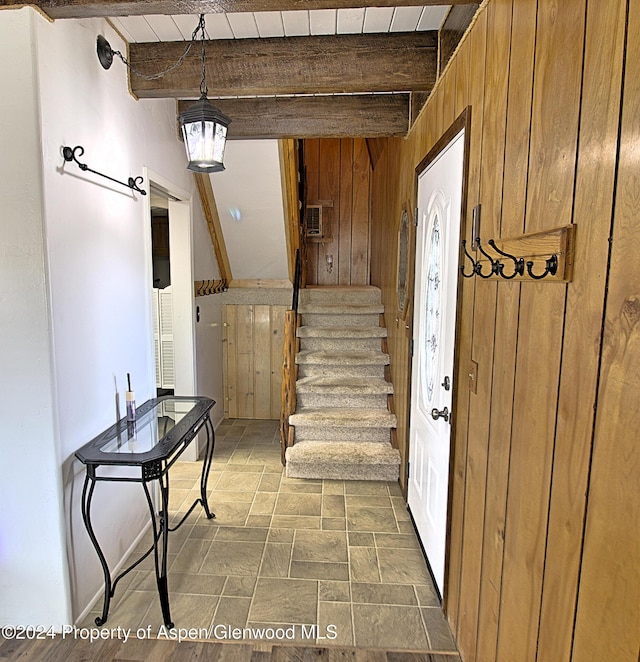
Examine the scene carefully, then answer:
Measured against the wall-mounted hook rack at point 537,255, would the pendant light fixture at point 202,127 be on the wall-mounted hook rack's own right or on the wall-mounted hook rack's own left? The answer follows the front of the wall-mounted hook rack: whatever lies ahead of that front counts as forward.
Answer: on the wall-mounted hook rack's own right

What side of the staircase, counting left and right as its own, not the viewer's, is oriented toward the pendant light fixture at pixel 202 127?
front

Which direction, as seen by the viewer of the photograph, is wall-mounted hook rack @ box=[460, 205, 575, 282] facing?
facing the viewer and to the left of the viewer

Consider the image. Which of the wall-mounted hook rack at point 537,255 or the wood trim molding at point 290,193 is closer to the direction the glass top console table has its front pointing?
the wall-mounted hook rack

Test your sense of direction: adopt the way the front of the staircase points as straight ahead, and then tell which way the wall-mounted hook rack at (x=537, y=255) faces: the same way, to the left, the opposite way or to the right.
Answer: to the right

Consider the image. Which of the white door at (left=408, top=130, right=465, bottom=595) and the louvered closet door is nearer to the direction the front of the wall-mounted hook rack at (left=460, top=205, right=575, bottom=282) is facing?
the louvered closet door

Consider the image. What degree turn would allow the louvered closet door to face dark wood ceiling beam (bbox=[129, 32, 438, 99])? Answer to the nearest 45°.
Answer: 0° — it already faces it

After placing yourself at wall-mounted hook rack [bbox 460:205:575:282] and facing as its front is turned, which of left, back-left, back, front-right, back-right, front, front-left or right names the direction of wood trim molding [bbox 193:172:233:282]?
right

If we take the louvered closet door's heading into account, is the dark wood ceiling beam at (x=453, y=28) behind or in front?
in front

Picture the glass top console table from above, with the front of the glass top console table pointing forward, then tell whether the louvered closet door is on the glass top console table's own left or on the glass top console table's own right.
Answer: on the glass top console table's own left

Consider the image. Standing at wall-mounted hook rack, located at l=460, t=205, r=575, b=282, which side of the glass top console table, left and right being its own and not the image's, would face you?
front

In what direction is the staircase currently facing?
toward the camera
